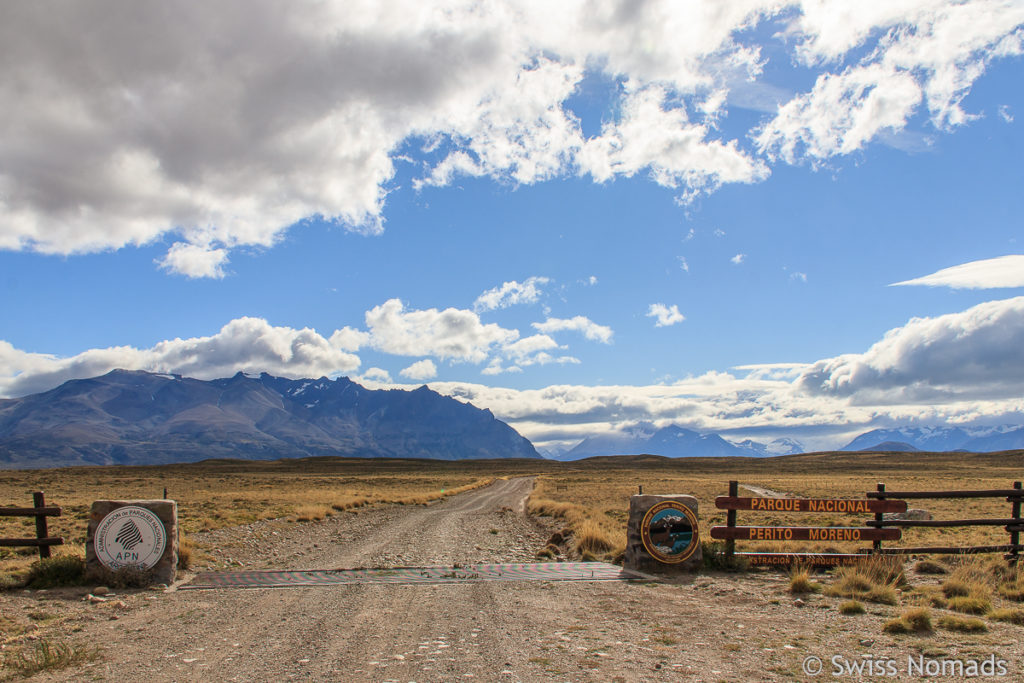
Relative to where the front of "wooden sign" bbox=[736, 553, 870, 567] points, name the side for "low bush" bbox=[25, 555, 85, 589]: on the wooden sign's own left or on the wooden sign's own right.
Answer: on the wooden sign's own right

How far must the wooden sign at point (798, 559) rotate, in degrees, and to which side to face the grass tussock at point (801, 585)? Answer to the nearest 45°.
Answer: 0° — it already faces it

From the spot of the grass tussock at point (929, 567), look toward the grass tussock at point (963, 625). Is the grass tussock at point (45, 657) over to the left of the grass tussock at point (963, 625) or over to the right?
right

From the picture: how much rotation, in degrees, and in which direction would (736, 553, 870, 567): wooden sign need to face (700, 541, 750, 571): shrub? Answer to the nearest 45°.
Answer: approximately 90° to its right

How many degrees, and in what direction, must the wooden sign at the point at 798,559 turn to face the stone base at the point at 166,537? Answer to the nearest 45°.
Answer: approximately 45° to its right

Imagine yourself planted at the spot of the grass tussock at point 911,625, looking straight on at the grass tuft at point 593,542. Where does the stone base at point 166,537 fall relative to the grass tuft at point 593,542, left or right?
left

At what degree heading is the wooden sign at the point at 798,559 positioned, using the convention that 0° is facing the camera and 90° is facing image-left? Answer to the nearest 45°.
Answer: approximately 0°

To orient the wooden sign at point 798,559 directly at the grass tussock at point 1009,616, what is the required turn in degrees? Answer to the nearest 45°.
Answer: approximately 45° to its left

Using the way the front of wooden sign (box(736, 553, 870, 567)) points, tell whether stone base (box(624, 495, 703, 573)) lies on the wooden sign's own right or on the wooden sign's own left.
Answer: on the wooden sign's own right

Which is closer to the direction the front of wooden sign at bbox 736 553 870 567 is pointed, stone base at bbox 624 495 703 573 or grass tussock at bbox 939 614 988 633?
the grass tussock
